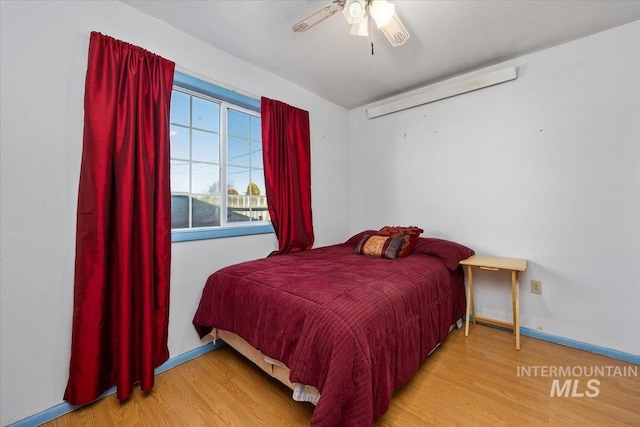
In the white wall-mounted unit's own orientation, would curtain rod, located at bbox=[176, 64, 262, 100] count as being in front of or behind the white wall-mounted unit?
in front

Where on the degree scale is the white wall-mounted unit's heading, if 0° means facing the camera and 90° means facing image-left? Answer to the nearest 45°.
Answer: approximately 45°

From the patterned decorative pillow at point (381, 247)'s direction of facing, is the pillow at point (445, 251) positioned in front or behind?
behind

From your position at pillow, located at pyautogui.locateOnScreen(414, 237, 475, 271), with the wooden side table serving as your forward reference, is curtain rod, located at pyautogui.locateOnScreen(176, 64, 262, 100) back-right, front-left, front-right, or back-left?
back-right

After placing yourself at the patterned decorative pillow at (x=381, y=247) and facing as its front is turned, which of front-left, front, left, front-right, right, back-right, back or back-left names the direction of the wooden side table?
back-left

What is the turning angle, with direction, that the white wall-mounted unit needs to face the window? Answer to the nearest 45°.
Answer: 0° — it already faces it

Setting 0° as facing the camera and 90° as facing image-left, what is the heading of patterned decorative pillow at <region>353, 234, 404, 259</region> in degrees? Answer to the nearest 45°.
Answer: approximately 45°

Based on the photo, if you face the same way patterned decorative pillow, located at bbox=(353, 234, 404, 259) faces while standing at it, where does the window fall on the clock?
The window is roughly at 1 o'clock from the patterned decorative pillow.

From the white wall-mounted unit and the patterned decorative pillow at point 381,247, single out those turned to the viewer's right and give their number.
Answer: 0

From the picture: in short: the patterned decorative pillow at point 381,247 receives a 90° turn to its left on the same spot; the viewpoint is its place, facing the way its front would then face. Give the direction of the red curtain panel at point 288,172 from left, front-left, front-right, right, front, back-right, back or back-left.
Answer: back-right
